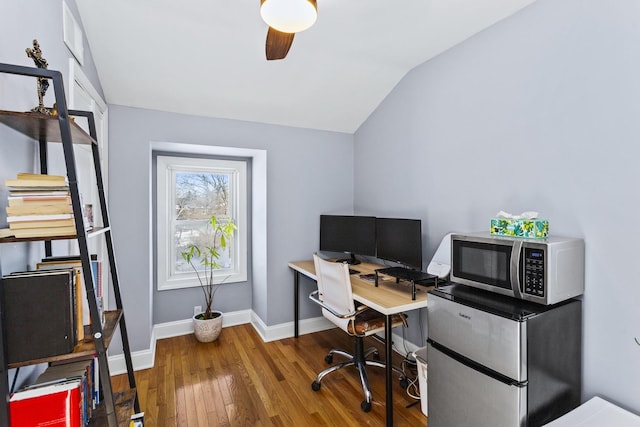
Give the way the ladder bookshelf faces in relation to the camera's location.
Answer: facing to the right of the viewer

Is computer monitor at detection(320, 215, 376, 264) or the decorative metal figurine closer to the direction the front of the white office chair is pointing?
the computer monitor

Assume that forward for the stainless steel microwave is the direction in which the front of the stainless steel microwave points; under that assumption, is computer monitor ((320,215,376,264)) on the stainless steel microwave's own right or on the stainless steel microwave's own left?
on the stainless steel microwave's own right

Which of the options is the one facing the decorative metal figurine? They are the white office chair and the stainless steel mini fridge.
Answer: the stainless steel mini fridge

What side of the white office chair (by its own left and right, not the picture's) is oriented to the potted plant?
left

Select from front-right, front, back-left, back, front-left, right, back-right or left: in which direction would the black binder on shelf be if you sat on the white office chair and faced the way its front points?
back

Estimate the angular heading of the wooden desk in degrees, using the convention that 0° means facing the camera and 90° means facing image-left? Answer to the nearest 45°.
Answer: approximately 45°

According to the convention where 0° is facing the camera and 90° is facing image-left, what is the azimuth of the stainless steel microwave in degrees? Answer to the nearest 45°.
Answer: approximately 45°

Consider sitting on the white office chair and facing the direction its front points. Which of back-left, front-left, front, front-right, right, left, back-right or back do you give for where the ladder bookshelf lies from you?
back

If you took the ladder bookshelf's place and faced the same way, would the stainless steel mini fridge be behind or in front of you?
in front

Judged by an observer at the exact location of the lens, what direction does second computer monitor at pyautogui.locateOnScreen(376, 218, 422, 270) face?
facing the viewer and to the left of the viewer

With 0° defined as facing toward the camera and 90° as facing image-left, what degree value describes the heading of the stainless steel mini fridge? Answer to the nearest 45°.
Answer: approximately 45°

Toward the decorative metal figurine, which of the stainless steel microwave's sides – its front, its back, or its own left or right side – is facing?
front
